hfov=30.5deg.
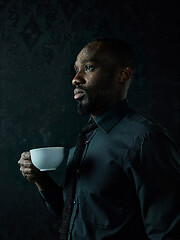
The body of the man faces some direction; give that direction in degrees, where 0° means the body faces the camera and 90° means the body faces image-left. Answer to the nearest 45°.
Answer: approximately 45°
